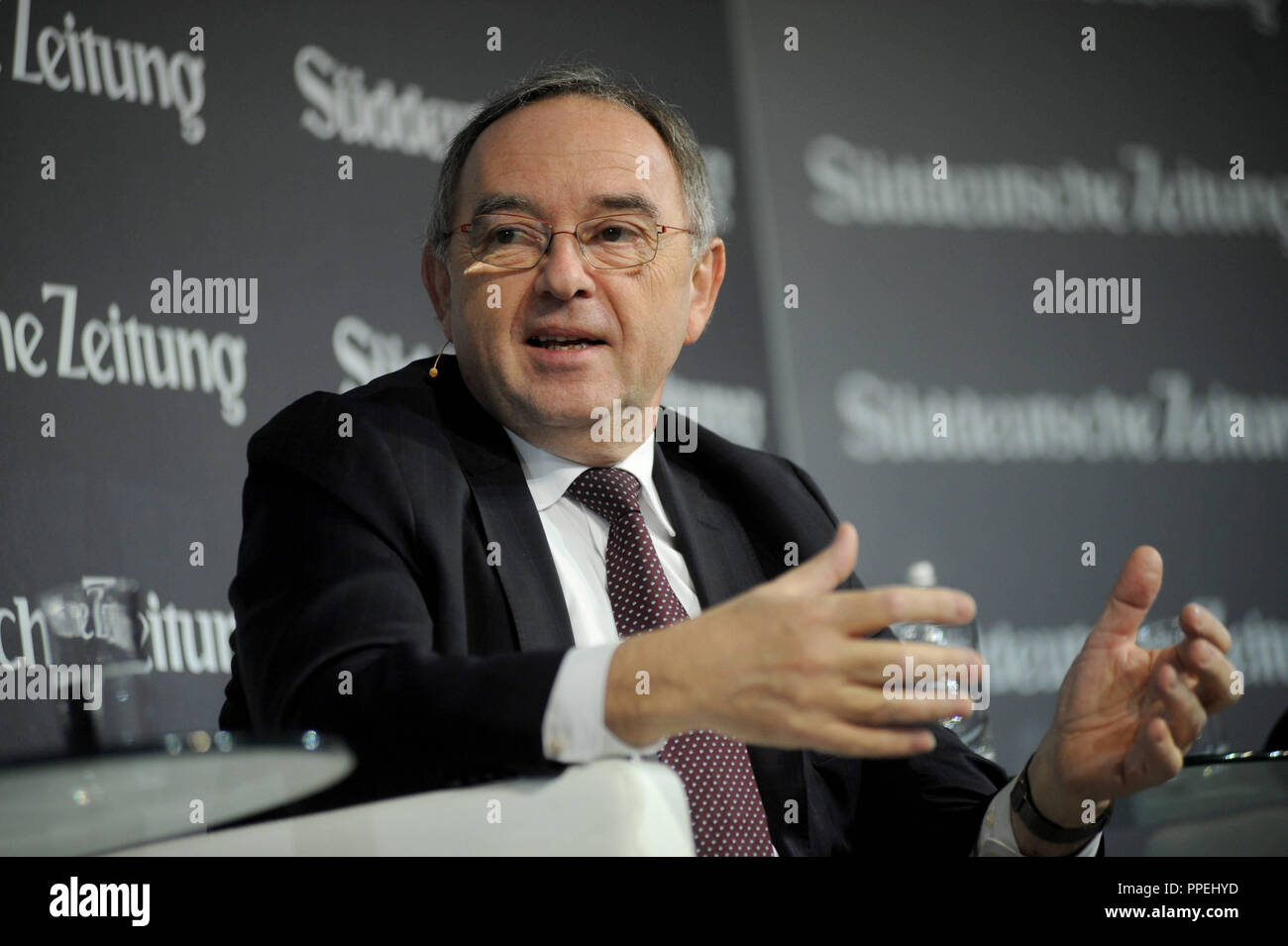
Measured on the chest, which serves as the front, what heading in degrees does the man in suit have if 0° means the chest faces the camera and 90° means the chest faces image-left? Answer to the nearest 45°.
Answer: approximately 315°
